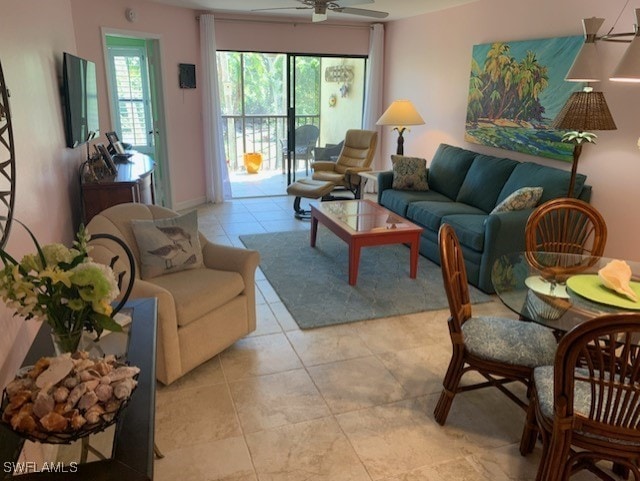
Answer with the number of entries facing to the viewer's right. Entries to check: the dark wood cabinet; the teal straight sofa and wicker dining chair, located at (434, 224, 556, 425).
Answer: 2

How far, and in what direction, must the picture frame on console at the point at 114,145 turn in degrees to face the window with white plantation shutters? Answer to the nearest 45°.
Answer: approximately 135° to its left

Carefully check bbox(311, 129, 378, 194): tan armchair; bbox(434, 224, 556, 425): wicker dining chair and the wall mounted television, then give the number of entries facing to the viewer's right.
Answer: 2

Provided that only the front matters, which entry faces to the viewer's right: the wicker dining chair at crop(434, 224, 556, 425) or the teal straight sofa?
the wicker dining chair

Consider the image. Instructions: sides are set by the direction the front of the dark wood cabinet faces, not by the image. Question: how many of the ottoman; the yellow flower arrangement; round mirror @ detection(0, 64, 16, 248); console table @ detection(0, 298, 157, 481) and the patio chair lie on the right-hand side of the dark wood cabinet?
3

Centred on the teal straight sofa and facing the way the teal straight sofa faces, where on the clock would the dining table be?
The dining table is roughly at 10 o'clock from the teal straight sofa.

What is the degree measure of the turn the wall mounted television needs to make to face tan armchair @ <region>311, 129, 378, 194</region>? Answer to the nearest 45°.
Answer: approximately 45° to its left

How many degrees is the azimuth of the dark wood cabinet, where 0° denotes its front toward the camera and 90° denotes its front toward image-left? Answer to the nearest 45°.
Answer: approximately 270°

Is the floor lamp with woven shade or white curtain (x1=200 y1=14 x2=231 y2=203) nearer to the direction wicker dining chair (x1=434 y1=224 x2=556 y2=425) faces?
the floor lamp with woven shade

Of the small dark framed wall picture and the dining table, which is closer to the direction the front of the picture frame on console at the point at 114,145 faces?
the dining table

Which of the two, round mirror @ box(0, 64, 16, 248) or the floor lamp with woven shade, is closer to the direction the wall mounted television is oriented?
the floor lamp with woven shade

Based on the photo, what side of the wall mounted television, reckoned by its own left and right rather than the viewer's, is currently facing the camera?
right

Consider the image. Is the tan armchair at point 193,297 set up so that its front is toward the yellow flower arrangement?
no

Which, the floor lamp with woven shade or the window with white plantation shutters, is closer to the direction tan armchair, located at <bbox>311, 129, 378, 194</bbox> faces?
the window with white plantation shutters

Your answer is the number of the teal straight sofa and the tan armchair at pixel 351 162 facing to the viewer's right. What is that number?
0

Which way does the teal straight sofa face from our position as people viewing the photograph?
facing the viewer and to the left of the viewer

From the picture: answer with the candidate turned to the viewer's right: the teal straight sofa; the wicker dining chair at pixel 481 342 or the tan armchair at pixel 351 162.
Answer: the wicker dining chair

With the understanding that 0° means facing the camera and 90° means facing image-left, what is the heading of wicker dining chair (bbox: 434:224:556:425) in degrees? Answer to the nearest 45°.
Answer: approximately 270°

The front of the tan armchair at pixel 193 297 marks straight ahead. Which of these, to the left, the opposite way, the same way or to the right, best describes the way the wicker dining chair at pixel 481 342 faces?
the same way

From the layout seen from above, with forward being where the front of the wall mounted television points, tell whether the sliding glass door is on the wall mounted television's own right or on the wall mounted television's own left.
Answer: on the wall mounted television's own left

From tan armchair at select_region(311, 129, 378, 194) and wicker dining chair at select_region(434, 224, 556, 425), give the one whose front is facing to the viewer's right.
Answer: the wicker dining chair
